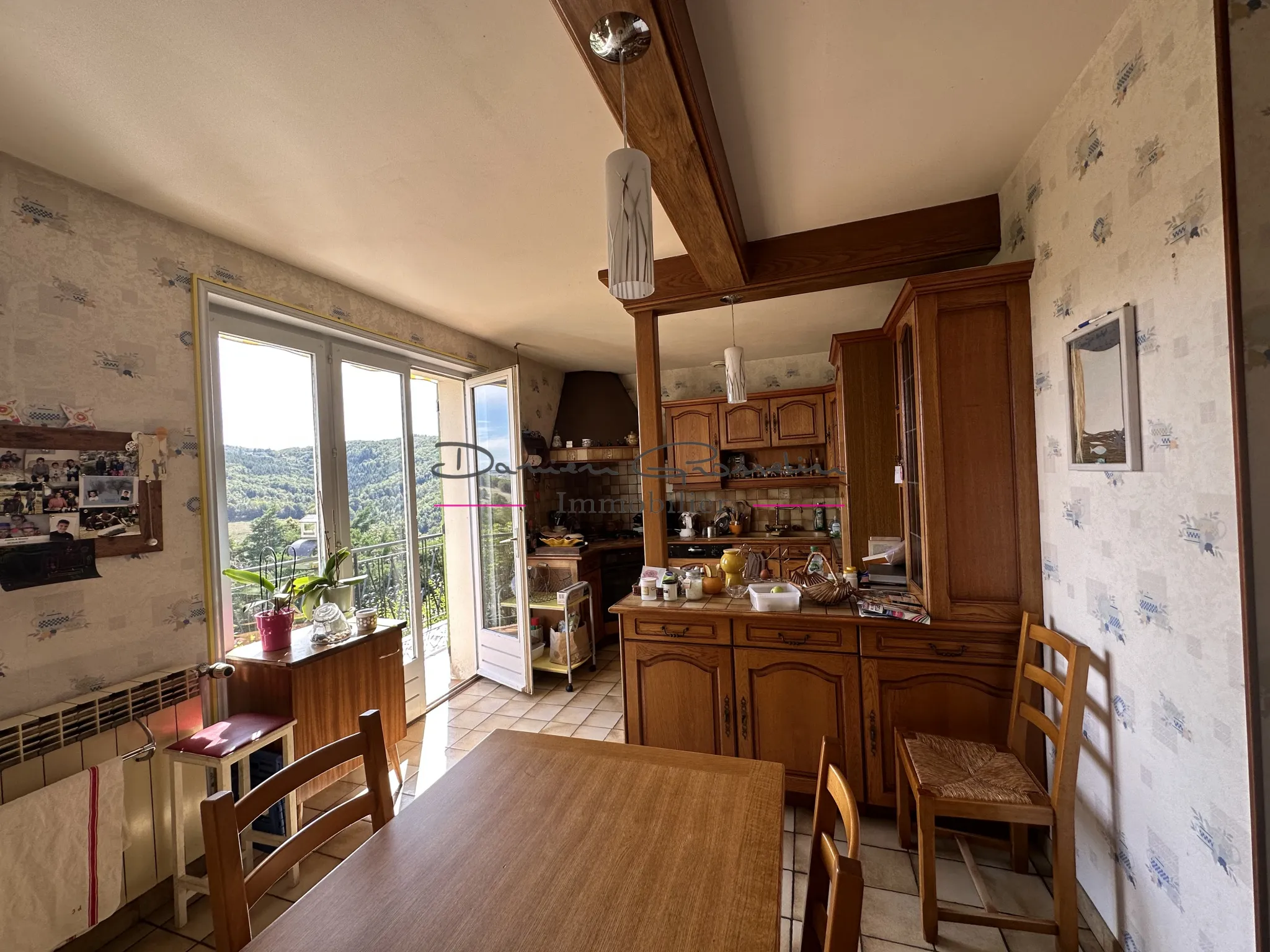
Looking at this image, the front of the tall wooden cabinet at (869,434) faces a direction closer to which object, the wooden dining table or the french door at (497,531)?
the french door

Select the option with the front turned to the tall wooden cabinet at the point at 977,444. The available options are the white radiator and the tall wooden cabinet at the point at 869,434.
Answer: the white radiator

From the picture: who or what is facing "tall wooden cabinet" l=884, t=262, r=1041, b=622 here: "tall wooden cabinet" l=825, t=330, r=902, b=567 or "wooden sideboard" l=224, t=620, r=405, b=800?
the wooden sideboard

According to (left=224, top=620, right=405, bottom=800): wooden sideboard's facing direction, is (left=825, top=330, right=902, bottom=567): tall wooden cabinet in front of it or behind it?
in front

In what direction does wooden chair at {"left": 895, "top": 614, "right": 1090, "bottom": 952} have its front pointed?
to the viewer's left

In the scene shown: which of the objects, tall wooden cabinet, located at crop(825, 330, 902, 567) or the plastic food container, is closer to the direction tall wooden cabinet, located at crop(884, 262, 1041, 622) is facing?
the plastic food container

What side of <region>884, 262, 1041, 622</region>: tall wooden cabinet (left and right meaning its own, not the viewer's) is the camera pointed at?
left

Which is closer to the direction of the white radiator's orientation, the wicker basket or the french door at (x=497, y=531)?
the wicker basket

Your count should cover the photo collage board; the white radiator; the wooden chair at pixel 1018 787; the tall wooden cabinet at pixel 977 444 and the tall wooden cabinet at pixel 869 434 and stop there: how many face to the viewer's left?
3

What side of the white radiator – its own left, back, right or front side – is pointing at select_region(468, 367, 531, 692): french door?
left
